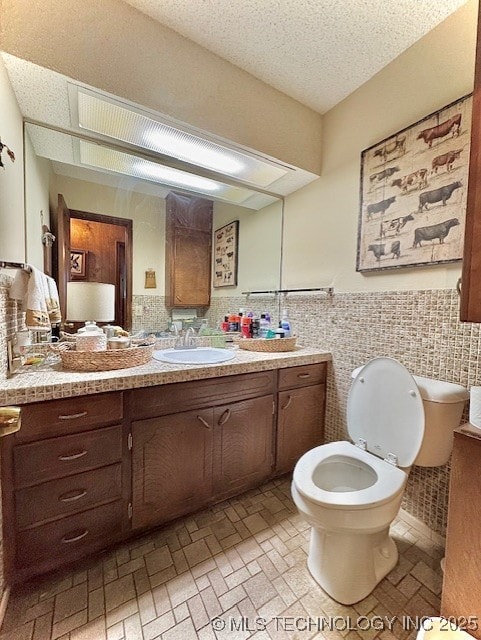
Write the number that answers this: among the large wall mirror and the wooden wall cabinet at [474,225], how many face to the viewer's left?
1

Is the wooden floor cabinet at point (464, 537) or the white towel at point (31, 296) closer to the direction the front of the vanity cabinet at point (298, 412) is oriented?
the wooden floor cabinet

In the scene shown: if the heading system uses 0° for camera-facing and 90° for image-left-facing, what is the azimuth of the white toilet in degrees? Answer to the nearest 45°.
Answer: approximately 45°

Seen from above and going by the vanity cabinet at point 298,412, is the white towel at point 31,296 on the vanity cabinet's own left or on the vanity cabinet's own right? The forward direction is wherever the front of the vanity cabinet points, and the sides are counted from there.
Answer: on the vanity cabinet's own right

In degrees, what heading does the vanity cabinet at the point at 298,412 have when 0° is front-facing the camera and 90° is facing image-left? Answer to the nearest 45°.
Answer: approximately 315°

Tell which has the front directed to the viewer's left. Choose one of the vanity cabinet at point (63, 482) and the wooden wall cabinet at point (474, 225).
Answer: the wooden wall cabinet

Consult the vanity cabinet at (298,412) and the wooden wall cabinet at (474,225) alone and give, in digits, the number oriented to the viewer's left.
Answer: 1

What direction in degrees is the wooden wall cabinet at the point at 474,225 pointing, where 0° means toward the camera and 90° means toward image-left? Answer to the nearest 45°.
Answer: approximately 90°
